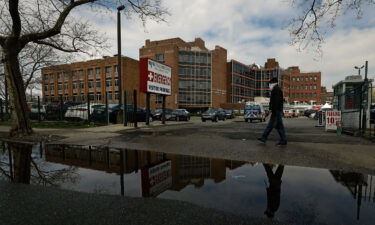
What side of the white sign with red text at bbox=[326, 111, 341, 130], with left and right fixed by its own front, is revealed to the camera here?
front

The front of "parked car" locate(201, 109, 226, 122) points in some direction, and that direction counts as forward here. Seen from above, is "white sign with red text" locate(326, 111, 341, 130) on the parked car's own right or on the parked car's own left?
on the parked car's own left

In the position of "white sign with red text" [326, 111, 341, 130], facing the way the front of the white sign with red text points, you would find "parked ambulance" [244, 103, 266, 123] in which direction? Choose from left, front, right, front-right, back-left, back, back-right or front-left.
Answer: back-right

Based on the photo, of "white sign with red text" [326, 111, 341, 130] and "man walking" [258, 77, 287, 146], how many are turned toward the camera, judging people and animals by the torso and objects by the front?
1

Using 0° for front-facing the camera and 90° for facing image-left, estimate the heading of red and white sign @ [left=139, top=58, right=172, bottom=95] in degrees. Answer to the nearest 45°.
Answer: approximately 315°
